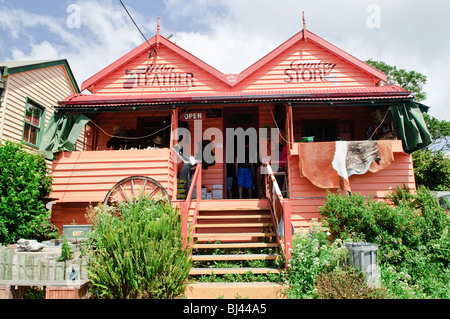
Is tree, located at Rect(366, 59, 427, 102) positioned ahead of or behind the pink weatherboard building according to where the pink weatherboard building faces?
behind

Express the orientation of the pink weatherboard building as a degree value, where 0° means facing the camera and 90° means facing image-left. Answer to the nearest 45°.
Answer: approximately 0°

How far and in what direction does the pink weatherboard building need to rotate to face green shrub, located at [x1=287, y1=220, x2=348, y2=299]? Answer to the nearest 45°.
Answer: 0° — it already faces it

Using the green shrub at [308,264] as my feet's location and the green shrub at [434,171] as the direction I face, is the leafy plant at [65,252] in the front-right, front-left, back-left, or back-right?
back-left
